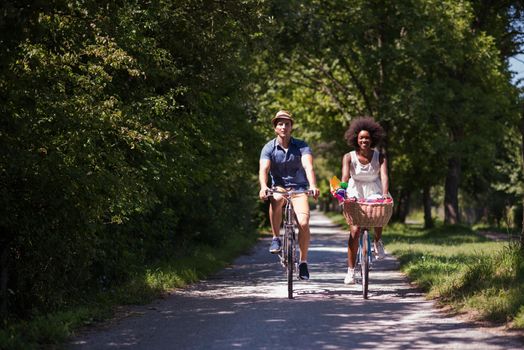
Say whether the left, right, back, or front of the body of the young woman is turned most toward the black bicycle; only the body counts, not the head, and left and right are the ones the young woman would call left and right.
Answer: right

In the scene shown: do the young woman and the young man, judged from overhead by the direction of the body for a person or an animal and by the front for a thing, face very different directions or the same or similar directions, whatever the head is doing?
same or similar directions

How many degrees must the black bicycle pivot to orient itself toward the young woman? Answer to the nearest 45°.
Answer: approximately 90° to its left

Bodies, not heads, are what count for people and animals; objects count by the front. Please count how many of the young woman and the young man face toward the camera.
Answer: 2

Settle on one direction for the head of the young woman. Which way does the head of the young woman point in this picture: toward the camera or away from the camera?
toward the camera

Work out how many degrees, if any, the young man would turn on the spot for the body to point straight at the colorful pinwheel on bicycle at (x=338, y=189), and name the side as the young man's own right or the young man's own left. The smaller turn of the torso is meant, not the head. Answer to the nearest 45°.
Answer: approximately 45° to the young man's own left

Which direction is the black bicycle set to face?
toward the camera

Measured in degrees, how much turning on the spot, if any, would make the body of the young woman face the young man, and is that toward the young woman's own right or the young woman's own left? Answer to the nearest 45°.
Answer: approximately 90° to the young woman's own right

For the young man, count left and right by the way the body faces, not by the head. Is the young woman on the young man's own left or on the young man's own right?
on the young man's own left

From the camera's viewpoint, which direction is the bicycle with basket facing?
toward the camera
